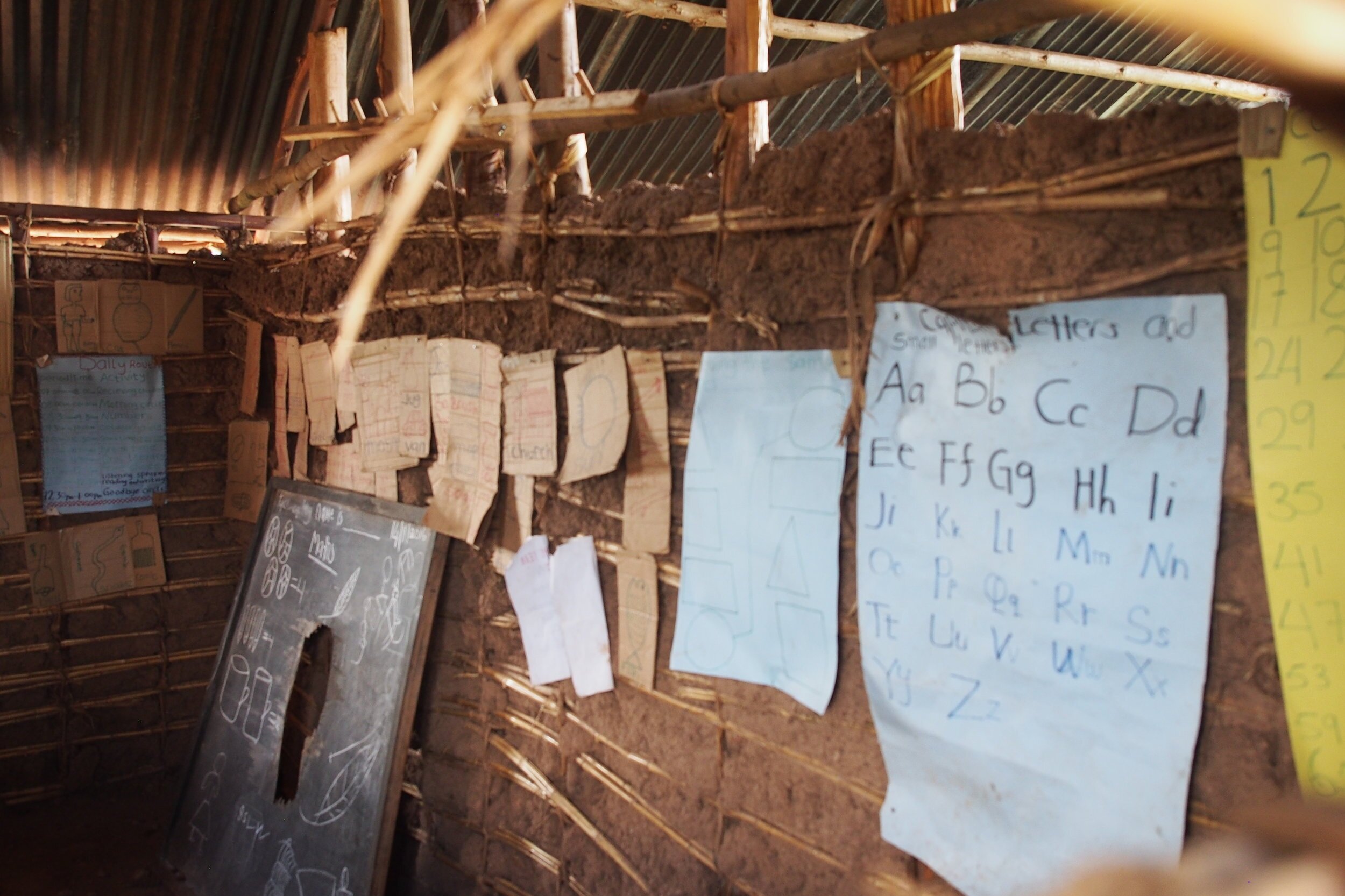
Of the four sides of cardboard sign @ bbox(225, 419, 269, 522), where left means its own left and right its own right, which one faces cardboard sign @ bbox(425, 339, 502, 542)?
front

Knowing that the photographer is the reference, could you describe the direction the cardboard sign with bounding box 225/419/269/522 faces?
facing the viewer

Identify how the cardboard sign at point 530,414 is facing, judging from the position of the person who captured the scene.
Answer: facing the viewer and to the left of the viewer

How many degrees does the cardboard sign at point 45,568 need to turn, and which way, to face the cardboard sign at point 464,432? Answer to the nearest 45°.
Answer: approximately 45° to its left

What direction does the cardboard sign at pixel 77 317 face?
toward the camera

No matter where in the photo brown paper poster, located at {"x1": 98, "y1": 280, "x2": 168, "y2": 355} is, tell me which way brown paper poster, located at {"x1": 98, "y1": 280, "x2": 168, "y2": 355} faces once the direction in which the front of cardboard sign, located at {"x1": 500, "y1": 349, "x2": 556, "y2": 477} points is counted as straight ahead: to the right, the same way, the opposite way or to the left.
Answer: to the left

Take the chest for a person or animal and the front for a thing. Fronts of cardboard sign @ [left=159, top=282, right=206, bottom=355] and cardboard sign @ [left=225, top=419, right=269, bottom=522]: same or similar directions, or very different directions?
same or similar directions

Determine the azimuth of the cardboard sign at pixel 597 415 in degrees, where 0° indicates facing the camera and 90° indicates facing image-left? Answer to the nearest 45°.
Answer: approximately 45°

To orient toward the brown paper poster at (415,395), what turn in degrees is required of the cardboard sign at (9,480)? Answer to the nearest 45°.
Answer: approximately 45° to its left

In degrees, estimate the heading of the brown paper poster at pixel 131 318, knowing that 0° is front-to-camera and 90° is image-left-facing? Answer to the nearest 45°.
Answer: approximately 0°

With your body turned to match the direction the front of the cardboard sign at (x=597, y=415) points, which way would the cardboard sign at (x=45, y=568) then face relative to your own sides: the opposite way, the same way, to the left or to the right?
to the left

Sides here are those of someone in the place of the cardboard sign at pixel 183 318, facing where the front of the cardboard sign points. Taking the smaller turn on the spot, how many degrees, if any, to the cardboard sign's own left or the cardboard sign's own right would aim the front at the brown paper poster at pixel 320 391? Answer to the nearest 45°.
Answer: approximately 45° to the cardboard sign's own left
